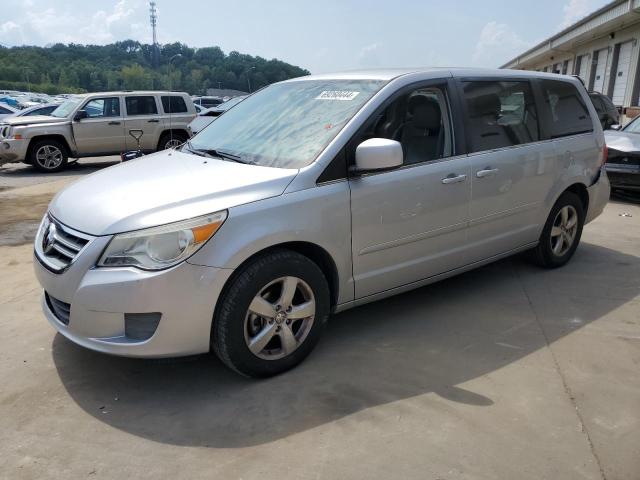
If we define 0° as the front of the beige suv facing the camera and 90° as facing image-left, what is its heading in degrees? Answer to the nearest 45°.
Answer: approximately 45°

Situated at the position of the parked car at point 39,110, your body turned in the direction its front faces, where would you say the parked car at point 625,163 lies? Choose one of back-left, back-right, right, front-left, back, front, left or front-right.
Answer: back-left

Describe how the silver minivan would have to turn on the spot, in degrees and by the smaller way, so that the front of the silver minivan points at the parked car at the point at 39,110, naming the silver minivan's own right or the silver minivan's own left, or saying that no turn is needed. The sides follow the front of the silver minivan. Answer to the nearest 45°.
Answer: approximately 90° to the silver minivan's own right

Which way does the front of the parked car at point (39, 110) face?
to the viewer's left

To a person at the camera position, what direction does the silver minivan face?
facing the viewer and to the left of the viewer

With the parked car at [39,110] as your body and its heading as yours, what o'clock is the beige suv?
The beige suv is roughly at 8 o'clock from the parked car.

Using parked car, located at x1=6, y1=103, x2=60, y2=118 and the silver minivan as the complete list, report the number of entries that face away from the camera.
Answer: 0

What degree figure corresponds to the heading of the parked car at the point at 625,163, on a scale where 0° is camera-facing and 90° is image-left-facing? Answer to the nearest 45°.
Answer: approximately 45°

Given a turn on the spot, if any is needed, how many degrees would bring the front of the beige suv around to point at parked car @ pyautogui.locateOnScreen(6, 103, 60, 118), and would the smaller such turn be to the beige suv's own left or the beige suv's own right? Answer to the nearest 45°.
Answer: approximately 90° to the beige suv's own right

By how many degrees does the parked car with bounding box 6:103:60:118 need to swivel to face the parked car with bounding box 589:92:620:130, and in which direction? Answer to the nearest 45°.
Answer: approximately 180°

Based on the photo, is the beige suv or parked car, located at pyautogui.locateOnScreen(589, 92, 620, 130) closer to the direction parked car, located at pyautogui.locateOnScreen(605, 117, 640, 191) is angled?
the beige suv
